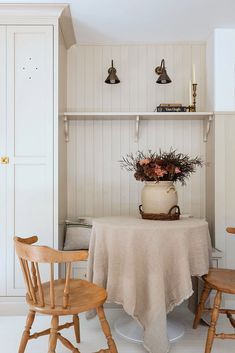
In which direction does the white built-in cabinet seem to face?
toward the camera

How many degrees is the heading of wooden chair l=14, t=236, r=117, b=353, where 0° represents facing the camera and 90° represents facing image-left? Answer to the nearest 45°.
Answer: approximately 225°

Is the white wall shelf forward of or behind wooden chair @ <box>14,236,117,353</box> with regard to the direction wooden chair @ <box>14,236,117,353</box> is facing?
forward

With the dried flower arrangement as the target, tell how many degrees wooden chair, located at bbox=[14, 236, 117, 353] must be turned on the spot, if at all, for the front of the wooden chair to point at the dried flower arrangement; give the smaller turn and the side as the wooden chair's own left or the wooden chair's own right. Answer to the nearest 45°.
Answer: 0° — it already faces it

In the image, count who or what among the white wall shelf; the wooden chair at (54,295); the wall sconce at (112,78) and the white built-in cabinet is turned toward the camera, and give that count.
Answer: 3

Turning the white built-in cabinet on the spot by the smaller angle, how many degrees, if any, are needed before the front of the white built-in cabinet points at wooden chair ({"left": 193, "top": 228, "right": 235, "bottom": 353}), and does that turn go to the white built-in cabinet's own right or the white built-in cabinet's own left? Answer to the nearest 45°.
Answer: approximately 45° to the white built-in cabinet's own left

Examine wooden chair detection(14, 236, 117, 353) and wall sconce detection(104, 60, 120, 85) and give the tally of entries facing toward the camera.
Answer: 1

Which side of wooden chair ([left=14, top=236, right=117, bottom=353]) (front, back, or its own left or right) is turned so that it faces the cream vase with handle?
front

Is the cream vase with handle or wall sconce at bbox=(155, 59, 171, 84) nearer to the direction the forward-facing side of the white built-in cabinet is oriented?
the cream vase with handle

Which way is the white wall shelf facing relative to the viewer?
toward the camera

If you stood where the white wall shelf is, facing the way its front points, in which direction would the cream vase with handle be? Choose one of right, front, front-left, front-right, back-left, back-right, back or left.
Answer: front

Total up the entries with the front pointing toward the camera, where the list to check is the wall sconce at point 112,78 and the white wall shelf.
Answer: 2
